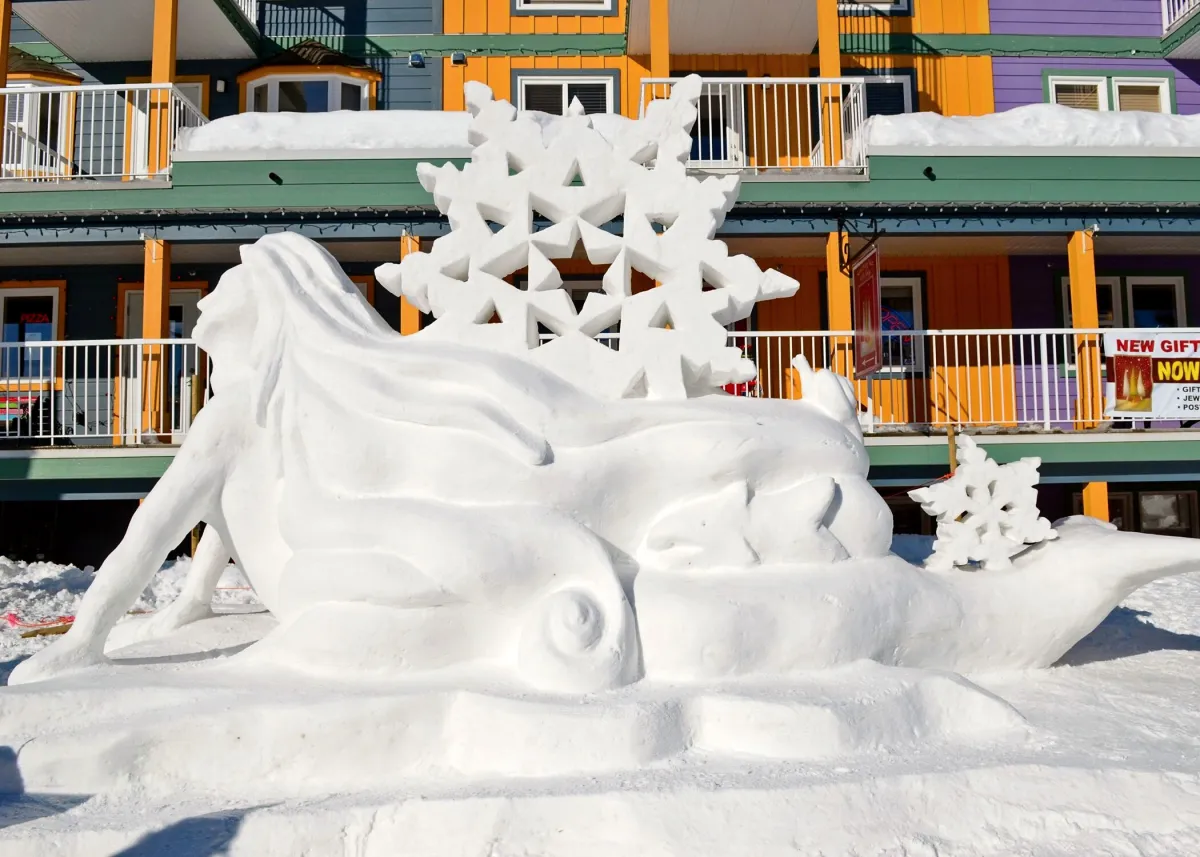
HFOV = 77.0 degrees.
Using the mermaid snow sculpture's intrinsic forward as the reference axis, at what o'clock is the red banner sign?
The red banner sign is roughly at 4 o'clock from the mermaid snow sculpture.

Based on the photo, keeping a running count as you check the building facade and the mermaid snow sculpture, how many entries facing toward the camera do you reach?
1

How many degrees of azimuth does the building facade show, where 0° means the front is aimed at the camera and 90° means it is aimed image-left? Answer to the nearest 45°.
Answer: approximately 0°

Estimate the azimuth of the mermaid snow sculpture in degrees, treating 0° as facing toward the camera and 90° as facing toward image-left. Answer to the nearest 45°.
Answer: approximately 90°

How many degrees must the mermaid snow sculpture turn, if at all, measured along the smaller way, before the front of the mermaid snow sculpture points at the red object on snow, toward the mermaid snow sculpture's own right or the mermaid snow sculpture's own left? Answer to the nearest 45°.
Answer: approximately 45° to the mermaid snow sculpture's own right

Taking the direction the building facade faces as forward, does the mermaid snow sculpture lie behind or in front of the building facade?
in front

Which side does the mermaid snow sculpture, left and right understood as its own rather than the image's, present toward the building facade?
right

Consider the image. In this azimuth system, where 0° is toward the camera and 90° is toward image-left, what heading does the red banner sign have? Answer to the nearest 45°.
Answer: approximately 45°

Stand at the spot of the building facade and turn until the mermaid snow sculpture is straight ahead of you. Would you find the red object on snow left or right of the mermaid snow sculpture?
right

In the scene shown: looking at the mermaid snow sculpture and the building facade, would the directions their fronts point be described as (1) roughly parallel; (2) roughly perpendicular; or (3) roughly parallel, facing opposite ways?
roughly perpendicular
